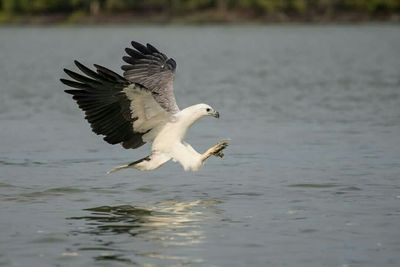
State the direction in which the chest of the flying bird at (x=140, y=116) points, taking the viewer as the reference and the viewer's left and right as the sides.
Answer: facing to the right of the viewer
